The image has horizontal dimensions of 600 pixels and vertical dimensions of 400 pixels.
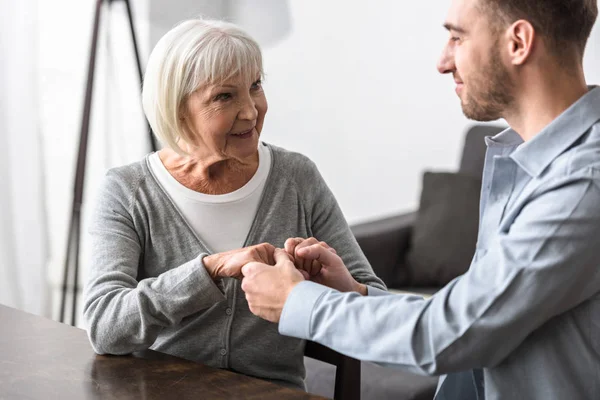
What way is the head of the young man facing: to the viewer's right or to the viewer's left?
to the viewer's left

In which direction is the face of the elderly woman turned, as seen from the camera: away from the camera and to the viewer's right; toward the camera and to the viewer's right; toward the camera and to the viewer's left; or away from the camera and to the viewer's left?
toward the camera and to the viewer's right

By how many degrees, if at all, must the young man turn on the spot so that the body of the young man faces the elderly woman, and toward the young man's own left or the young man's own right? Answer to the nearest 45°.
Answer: approximately 45° to the young man's own right

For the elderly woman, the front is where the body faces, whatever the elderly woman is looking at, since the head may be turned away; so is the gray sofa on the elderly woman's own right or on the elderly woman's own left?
on the elderly woman's own left

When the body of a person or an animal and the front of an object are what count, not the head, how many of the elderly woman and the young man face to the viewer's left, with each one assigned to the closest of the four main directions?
1

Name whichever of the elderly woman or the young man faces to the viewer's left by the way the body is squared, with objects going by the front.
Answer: the young man

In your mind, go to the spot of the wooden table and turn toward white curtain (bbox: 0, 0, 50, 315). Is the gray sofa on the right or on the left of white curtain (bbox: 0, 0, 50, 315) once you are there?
right

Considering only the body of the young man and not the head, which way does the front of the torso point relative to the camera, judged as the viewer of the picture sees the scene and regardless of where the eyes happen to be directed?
to the viewer's left

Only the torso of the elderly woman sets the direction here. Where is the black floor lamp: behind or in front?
behind
